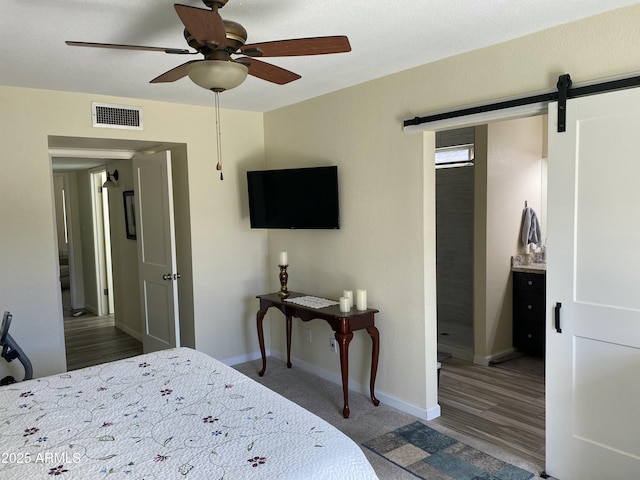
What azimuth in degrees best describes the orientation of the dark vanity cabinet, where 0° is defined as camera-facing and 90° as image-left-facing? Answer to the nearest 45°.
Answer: approximately 45°

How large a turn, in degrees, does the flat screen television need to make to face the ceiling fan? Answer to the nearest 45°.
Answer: approximately 45° to its left

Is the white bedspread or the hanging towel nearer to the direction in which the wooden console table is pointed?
the white bedspread

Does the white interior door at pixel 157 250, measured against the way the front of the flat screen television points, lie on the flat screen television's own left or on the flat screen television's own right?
on the flat screen television's own right

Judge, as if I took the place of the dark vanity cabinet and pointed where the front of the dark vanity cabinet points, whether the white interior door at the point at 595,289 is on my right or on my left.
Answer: on my left

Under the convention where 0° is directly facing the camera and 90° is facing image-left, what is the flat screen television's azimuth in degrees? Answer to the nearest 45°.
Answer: approximately 45°

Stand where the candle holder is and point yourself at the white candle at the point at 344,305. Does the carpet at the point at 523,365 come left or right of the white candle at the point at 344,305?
left
